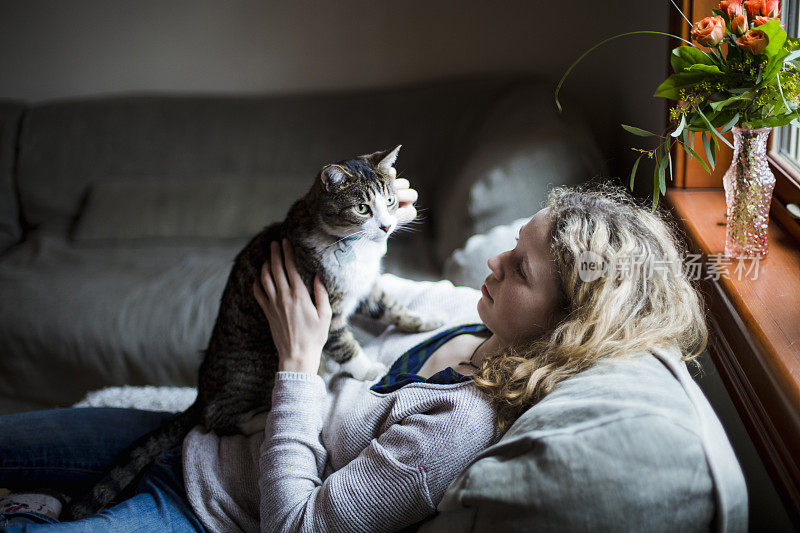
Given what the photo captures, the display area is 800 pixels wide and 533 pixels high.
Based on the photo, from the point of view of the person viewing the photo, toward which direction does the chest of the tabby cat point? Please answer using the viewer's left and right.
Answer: facing the viewer and to the right of the viewer

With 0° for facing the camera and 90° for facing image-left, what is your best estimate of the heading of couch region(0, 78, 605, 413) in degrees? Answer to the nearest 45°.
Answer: approximately 0°

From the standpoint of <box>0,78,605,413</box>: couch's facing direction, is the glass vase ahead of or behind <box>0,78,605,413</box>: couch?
ahead

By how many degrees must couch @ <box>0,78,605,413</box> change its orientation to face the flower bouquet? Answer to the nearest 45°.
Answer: approximately 45° to its left

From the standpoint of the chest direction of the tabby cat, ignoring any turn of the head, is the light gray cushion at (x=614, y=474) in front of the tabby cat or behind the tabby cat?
in front

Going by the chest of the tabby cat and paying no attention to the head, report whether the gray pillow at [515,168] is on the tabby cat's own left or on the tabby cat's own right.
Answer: on the tabby cat's own left
